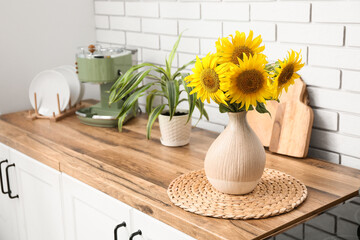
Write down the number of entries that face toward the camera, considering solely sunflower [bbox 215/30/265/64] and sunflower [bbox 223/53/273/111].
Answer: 2

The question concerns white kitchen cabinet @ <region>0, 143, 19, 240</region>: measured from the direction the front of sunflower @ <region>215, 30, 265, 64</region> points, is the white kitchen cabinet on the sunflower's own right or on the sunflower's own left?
on the sunflower's own right

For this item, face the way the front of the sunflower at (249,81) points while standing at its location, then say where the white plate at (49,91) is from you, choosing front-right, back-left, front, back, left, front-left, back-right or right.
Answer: back-right

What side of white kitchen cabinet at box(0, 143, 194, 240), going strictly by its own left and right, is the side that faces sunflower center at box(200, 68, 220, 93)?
left

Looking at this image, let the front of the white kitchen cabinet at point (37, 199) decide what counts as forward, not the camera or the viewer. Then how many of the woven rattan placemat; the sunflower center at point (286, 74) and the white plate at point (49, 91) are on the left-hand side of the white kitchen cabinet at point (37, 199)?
2
